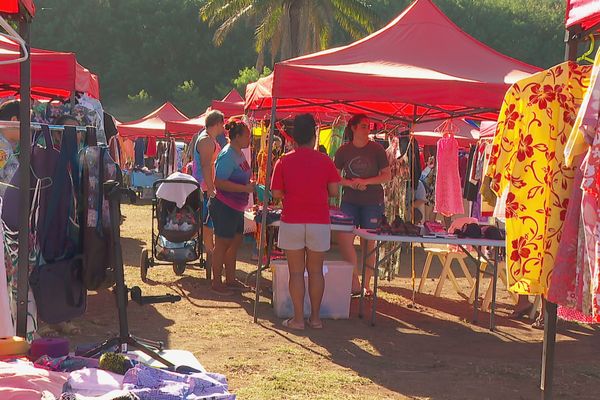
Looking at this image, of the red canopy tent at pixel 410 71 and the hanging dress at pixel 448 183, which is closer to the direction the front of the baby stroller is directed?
the hanging dress
